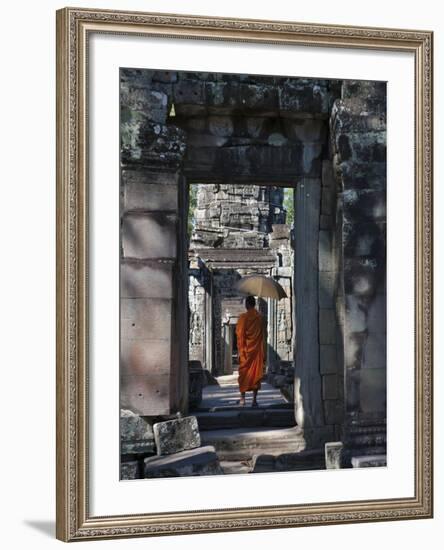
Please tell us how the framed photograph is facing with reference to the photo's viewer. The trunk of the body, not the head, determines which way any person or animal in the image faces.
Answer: facing the viewer and to the right of the viewer
